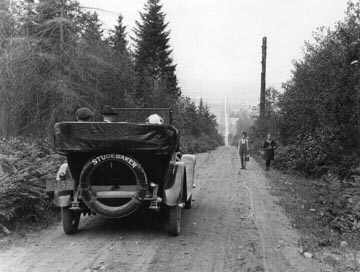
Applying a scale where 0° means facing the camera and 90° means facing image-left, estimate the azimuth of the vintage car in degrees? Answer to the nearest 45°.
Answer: approximately 180°

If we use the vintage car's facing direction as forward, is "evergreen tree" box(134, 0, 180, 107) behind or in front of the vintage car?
in front

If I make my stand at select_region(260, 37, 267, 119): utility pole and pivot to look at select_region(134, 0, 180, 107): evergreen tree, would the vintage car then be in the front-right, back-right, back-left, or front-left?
back-left

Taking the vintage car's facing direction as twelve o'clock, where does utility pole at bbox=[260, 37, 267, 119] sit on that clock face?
The utility pole is roughly at 1 o'clock from the vintage car.
